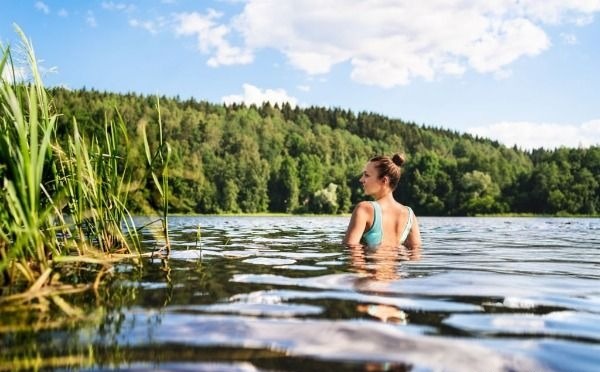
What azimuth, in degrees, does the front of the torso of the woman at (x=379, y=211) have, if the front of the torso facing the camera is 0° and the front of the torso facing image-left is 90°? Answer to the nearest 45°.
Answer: approximately 135°
